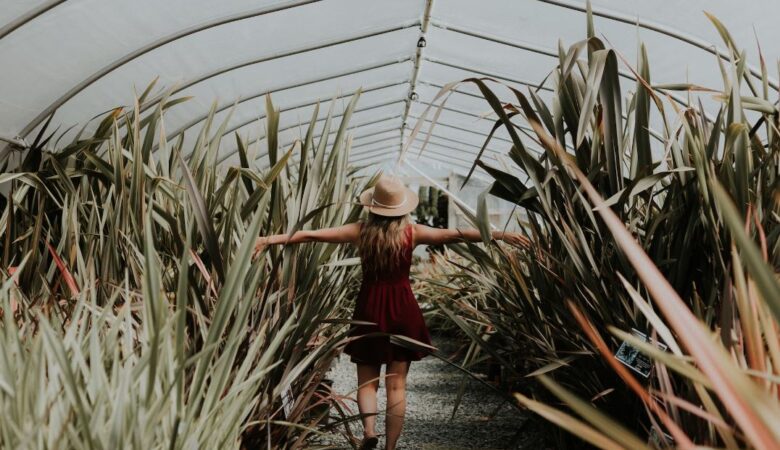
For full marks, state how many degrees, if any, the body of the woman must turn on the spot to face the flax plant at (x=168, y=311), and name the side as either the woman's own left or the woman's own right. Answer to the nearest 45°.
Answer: approximately 135° to the woman's own left

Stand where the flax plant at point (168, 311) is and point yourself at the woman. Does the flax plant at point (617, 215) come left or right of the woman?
right

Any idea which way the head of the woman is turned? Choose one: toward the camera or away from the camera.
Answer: away from the camera

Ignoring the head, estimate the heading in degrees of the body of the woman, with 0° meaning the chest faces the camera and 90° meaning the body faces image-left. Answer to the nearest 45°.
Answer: approximately 180°
